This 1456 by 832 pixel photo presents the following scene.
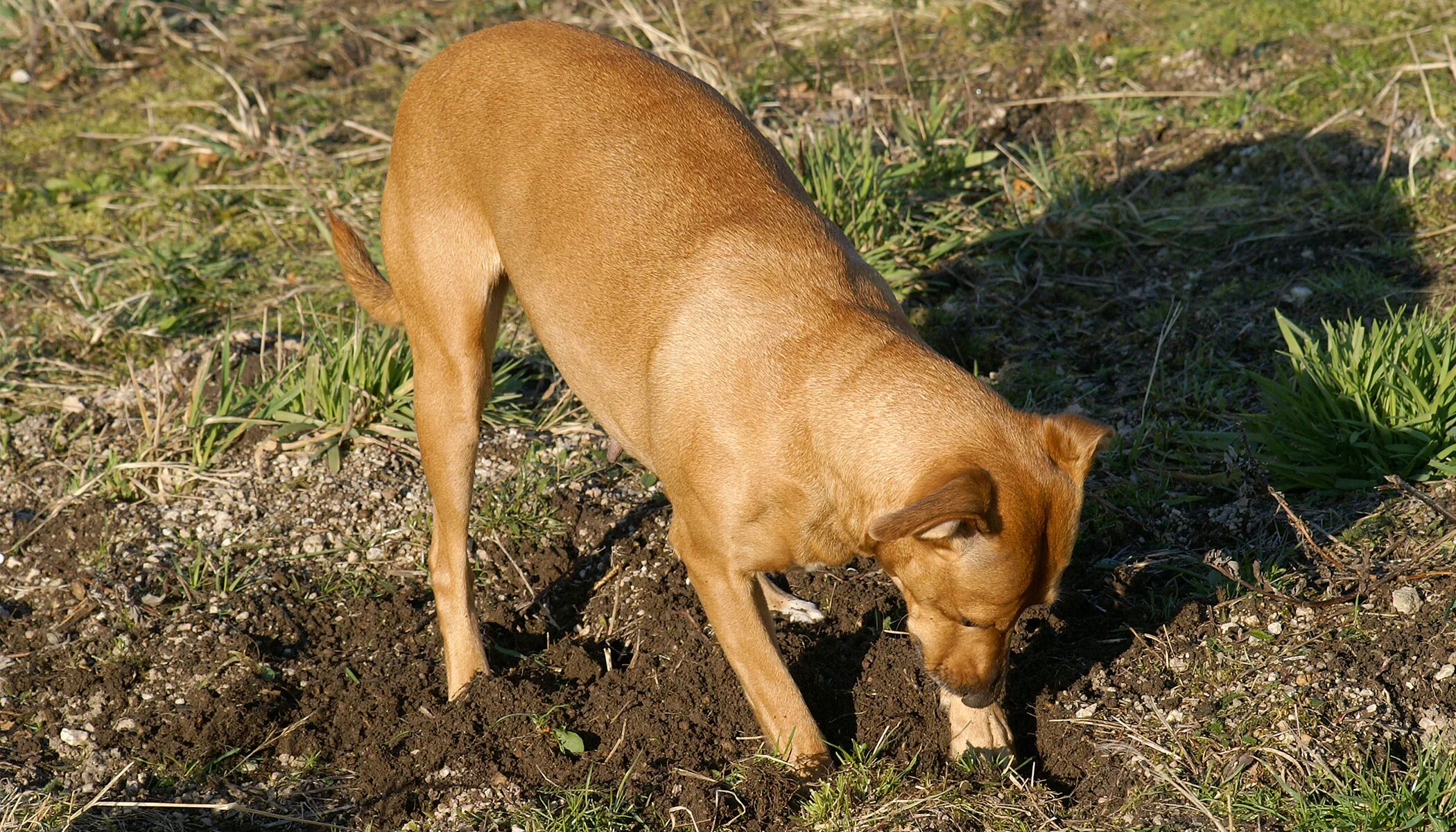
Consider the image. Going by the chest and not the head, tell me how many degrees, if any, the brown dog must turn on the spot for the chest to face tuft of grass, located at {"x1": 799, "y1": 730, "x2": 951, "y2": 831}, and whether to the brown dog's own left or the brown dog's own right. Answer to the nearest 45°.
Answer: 0° — it already faces it

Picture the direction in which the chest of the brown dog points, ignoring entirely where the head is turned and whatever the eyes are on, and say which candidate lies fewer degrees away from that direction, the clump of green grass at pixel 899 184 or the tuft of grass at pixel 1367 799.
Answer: the tuft of grass

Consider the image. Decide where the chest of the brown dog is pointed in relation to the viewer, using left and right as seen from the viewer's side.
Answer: facing the viewer and to the right of the viewer

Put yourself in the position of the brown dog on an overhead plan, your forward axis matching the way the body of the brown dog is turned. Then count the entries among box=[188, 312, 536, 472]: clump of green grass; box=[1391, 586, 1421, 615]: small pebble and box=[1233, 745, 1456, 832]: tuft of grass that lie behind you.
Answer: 1

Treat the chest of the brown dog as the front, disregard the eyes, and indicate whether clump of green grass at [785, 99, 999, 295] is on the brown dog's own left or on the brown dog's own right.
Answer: on the brown dog's own left

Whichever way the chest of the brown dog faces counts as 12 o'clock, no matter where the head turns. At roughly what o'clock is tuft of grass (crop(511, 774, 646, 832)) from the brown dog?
The tuft of grass is roughly at 2 o'clock from the brown dog.

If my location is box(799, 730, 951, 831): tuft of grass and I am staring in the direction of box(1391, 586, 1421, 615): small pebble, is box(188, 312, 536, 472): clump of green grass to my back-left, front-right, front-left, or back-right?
back-left

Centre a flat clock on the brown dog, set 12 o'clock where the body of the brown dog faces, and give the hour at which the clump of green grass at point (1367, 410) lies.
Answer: The clump of green grass is roughly at 10 o'clock from the brown dog.

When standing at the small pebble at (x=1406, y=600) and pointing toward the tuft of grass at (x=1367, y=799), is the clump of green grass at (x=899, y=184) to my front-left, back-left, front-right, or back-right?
back-right

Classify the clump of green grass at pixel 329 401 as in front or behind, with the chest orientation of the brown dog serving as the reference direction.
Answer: behind

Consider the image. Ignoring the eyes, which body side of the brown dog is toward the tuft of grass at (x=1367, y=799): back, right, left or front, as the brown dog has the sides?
front
